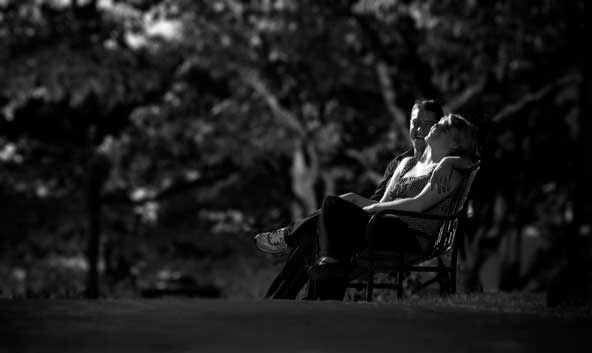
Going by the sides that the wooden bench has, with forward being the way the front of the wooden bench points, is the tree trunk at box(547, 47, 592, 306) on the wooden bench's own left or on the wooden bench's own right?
on the wooden bench's own right

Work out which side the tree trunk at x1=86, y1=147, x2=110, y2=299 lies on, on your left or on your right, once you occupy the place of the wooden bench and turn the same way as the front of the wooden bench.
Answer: on your right

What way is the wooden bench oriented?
to the viewer's left
